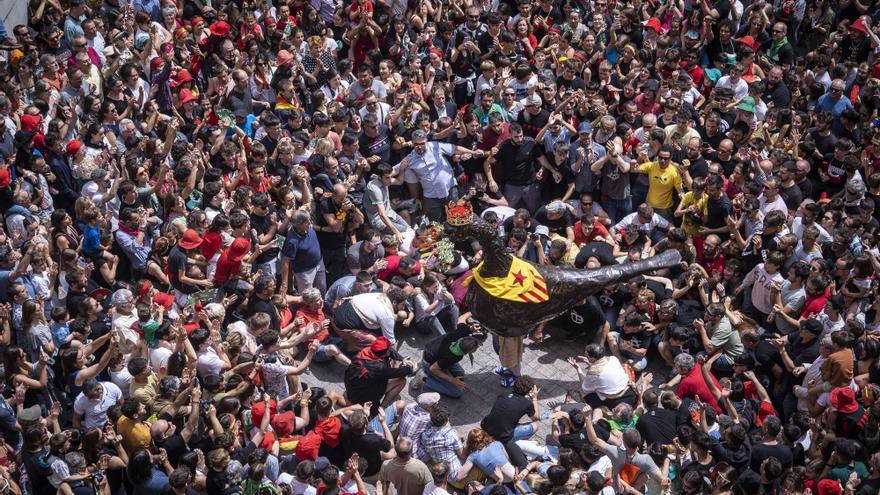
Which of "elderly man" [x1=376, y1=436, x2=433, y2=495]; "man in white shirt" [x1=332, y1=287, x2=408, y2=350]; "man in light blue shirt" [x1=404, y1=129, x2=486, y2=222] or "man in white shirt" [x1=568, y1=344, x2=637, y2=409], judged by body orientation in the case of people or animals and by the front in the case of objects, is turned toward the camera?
"man in light blue shirt" [x1=404, y1=129, x2=486, y2=222]

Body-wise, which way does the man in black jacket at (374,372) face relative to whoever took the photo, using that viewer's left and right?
facing away from the viewer and to the right of the viewer

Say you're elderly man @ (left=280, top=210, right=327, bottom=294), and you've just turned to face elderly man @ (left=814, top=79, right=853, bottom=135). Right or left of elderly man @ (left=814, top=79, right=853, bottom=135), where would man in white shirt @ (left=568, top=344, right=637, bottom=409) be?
right

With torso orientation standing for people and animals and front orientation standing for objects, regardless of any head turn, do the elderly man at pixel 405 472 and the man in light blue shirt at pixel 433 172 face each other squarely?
yes

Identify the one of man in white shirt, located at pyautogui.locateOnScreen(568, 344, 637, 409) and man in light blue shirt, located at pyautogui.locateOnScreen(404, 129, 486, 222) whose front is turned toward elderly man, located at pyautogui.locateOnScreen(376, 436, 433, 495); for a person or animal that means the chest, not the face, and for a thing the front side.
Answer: man in light blue shirt, located at pyautogui.locateOnScreen(404, 129, 486, 222)

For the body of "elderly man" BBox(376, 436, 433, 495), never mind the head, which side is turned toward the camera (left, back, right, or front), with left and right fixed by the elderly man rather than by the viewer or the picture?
back

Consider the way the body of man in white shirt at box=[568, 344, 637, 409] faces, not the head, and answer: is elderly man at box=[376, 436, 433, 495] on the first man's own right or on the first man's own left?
on the first man's own left

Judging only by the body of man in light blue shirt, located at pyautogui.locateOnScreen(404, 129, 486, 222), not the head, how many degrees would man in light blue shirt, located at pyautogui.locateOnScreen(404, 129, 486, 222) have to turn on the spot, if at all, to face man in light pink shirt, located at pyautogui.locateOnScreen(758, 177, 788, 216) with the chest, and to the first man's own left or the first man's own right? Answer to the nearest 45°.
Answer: approximately 90° to the first man's own left

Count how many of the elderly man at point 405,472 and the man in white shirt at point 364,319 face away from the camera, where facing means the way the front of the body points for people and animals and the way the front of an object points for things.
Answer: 1

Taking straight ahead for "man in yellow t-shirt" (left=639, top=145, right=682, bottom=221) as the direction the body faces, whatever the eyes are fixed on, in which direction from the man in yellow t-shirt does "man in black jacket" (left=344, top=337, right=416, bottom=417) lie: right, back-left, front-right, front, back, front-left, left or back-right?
front-right

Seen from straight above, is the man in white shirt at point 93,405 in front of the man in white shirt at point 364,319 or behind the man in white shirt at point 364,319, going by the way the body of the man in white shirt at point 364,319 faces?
behind

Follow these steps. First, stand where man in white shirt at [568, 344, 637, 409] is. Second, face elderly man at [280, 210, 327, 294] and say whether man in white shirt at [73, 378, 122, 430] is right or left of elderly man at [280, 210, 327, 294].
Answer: left

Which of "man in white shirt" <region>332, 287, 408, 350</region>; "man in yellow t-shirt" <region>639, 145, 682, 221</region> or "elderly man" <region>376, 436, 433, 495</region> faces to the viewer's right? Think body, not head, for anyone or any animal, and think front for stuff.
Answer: the man in white shirt

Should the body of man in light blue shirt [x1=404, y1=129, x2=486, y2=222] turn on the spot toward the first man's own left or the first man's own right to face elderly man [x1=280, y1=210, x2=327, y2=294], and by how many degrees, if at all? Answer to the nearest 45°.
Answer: approximately 45° to the first man's own right

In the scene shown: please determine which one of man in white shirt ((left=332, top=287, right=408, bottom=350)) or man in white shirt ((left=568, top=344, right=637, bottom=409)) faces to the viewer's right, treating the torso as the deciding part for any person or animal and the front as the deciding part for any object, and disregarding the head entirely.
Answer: man in white shirt ((left=332, top=287, right=408, bottom=350))

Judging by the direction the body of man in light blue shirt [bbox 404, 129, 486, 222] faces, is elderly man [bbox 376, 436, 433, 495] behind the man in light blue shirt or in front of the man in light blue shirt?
in front

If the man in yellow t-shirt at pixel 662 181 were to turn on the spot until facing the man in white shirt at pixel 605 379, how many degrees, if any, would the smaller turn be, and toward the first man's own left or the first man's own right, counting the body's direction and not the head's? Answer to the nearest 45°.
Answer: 0° — they already face them

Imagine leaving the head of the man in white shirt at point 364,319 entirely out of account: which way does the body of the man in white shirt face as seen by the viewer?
to the viewer's right

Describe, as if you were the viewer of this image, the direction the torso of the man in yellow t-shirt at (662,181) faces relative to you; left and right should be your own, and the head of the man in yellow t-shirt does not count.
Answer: facing the viewer
